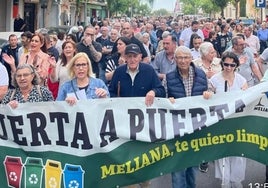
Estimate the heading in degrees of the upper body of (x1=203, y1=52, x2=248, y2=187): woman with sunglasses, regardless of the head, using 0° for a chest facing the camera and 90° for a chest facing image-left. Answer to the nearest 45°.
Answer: approximately 0°

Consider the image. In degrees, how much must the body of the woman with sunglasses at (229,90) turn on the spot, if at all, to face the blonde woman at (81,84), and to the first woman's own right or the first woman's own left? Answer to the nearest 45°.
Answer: approximately 90° to the first woman's own right
